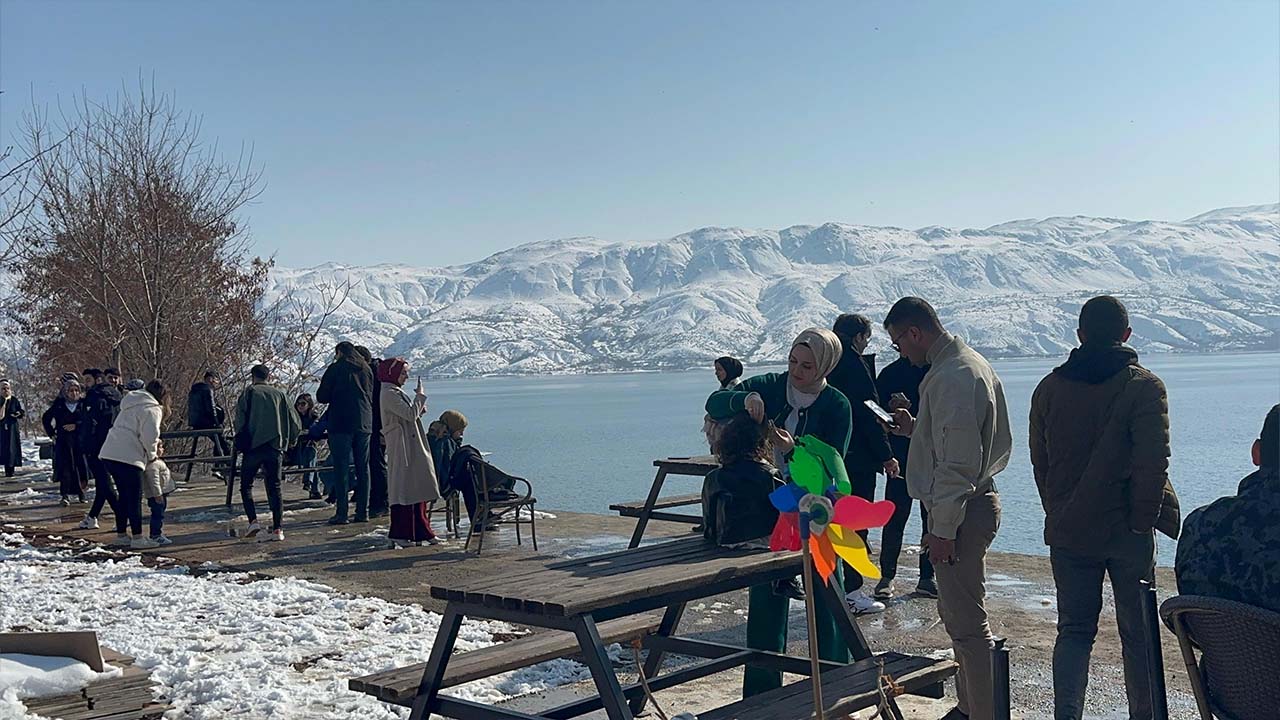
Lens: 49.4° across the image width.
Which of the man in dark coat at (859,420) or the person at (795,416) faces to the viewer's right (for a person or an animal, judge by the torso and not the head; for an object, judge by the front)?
the man in dark coat

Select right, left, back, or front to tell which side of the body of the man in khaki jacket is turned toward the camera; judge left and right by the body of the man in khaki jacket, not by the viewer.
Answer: left

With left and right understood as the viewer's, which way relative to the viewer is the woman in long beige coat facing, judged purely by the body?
facing to the right of the viewer

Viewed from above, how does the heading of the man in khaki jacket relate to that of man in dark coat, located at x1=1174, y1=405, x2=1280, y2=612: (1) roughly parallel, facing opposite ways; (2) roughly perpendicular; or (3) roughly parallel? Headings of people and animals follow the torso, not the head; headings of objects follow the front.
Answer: roughly perpendicular

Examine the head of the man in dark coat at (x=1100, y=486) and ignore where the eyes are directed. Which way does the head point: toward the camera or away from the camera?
away from the camera

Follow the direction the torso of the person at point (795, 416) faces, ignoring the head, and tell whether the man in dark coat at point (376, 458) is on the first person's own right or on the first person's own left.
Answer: on the first person's own right

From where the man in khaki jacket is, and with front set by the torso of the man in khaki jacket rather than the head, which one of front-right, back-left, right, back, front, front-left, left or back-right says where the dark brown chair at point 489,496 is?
front-right

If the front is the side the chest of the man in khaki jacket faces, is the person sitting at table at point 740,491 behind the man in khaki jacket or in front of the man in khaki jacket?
in front

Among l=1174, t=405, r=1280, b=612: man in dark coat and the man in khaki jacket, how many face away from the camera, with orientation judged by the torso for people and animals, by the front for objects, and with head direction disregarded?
1

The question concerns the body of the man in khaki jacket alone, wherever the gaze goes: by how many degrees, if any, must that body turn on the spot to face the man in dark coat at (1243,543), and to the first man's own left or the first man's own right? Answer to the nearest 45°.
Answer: approximately 135° to the first man's own left

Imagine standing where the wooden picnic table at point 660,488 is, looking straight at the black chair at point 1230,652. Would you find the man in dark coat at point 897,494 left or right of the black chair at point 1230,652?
left

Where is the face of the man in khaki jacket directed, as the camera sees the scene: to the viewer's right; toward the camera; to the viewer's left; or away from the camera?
to the viewer's left

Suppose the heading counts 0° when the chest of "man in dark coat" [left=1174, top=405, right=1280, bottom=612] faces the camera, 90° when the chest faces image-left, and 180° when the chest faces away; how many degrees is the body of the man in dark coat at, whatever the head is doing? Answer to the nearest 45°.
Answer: approximately 180°

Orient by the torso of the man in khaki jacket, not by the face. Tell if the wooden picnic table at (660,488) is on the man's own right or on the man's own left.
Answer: on the man's own right

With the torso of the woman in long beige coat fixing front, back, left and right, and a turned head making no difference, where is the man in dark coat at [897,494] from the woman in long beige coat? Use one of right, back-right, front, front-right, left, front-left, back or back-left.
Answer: front-right

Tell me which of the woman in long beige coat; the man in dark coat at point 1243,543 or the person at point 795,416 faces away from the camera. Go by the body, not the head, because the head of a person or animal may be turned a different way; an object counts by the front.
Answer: the man in dark coat

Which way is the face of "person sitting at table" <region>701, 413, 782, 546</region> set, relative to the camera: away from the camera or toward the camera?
away from the camera
